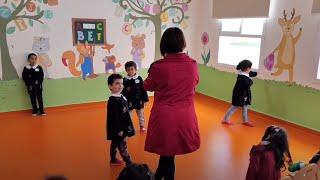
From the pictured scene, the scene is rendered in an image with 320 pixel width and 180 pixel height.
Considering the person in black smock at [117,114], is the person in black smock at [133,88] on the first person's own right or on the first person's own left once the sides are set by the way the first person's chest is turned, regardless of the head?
on the first person's own left

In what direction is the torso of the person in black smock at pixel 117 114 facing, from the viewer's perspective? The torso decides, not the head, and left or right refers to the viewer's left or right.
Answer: facing the viewer and to the right of the viewer

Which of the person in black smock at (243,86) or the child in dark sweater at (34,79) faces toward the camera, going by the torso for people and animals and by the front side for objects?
the child in dark sweater at (34,79)

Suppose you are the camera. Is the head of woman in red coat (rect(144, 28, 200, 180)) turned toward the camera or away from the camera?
away from the camera

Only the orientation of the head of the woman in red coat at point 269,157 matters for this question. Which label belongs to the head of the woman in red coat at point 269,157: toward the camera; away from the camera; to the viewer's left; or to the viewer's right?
away from the camera

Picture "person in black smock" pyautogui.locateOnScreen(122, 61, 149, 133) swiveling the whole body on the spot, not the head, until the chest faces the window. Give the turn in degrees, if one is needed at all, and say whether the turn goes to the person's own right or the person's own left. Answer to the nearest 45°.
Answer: approximately 135° to the person's own left

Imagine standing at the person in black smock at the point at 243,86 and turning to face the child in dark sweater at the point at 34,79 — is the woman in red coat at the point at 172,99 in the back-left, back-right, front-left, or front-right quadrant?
front-left

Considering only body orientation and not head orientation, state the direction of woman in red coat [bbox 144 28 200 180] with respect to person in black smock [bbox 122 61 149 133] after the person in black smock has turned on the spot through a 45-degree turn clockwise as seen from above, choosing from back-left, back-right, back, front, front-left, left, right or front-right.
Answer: front-left

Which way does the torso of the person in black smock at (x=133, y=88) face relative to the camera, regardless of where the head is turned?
toward the camera

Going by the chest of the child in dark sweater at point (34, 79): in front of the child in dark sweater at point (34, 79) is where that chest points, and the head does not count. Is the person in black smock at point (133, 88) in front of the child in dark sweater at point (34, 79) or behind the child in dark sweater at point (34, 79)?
in front

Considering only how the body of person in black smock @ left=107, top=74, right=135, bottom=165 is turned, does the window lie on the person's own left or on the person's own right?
on the person's own left

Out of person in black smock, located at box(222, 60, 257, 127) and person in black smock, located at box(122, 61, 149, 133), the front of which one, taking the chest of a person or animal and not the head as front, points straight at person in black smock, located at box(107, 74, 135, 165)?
person in black smock, located at box(122, 61, 149, 133)

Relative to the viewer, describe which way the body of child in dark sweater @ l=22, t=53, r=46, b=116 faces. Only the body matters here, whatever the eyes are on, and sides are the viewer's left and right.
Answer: facing the viewer

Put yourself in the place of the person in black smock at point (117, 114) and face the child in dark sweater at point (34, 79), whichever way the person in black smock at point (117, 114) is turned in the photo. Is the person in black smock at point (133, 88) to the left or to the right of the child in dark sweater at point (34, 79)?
right
